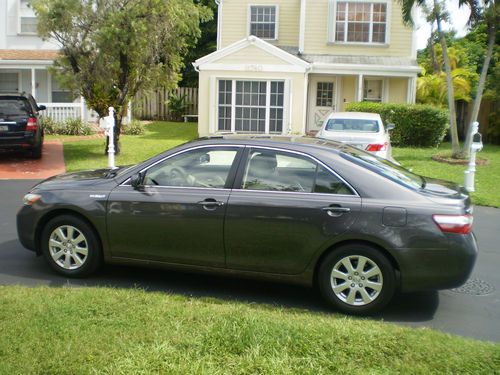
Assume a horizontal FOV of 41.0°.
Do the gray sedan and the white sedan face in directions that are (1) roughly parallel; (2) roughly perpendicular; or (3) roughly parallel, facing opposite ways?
roughly perpendicular

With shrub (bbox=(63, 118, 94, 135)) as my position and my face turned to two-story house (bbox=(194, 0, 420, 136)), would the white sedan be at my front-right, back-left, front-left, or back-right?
front-right

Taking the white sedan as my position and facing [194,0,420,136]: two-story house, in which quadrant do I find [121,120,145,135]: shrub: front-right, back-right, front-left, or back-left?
front-left

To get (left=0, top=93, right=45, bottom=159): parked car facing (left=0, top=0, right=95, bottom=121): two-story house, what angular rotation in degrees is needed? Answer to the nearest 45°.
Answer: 0° — it already faces it

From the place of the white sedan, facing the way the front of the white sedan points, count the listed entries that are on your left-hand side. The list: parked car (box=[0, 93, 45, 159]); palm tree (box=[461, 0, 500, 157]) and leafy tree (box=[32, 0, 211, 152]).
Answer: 2

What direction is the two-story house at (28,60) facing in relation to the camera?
toward the camera

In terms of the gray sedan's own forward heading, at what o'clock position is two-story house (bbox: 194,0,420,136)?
The two-story house is roughly at 3 o'clock from the gray sedan.

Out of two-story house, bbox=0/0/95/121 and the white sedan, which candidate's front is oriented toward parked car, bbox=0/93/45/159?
the two-story house

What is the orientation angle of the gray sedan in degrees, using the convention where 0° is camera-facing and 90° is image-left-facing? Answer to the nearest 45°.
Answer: approximately 90°

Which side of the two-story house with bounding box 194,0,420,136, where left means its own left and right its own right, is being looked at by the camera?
front

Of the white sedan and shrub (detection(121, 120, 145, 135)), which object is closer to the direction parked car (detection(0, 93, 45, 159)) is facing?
the shrub

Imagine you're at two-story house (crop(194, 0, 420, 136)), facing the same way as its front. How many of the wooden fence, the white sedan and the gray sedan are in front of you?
2

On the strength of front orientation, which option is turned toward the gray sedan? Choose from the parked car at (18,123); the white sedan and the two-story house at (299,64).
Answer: the two-story house

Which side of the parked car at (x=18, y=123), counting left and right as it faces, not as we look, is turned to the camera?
back

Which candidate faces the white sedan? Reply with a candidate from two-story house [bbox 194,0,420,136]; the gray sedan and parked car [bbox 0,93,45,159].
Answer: the two-story house

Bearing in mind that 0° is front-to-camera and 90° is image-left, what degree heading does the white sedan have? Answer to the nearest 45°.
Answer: approximately 180°

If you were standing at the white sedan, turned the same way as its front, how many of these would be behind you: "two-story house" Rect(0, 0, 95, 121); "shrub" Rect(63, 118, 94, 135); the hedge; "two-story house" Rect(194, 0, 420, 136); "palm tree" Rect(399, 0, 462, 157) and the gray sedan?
1
